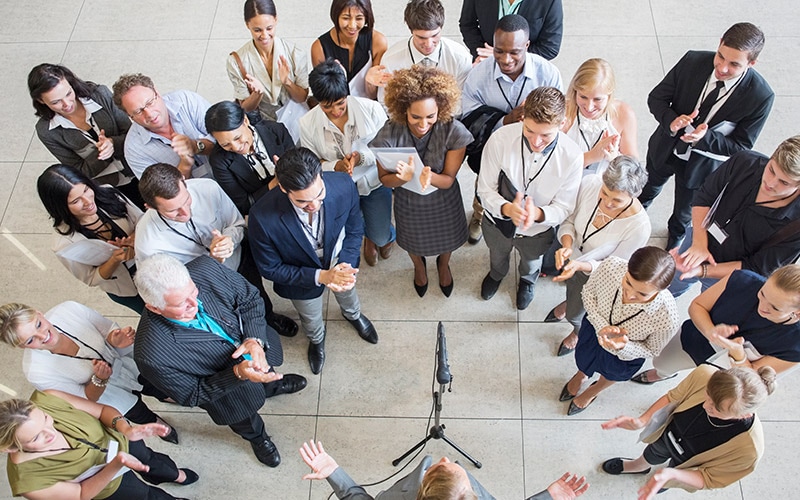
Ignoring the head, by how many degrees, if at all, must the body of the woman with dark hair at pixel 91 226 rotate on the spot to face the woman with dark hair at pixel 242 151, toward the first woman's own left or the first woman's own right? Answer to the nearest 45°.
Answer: approximately 45° to the first woman's own left

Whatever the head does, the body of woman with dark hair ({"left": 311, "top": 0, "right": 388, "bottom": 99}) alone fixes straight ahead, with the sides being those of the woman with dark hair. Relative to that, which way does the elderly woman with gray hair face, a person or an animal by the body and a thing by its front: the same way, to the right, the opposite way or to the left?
to the right

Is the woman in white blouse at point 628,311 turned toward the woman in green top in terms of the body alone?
yes

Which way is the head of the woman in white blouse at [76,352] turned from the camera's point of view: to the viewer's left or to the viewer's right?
to the viewer's right

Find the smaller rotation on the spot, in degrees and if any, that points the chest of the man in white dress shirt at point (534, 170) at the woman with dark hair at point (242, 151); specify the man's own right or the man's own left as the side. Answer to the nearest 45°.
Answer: approximately 90° to the man's own right

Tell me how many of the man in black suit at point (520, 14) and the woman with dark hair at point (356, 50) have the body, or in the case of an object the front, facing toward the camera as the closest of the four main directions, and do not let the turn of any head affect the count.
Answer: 2

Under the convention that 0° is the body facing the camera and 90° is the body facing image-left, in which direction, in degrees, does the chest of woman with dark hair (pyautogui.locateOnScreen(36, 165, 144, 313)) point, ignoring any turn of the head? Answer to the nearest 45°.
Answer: approximately 315°

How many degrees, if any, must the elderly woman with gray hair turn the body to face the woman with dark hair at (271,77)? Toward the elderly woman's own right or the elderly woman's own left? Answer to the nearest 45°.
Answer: approximately 45° to the elderly woman's own right
